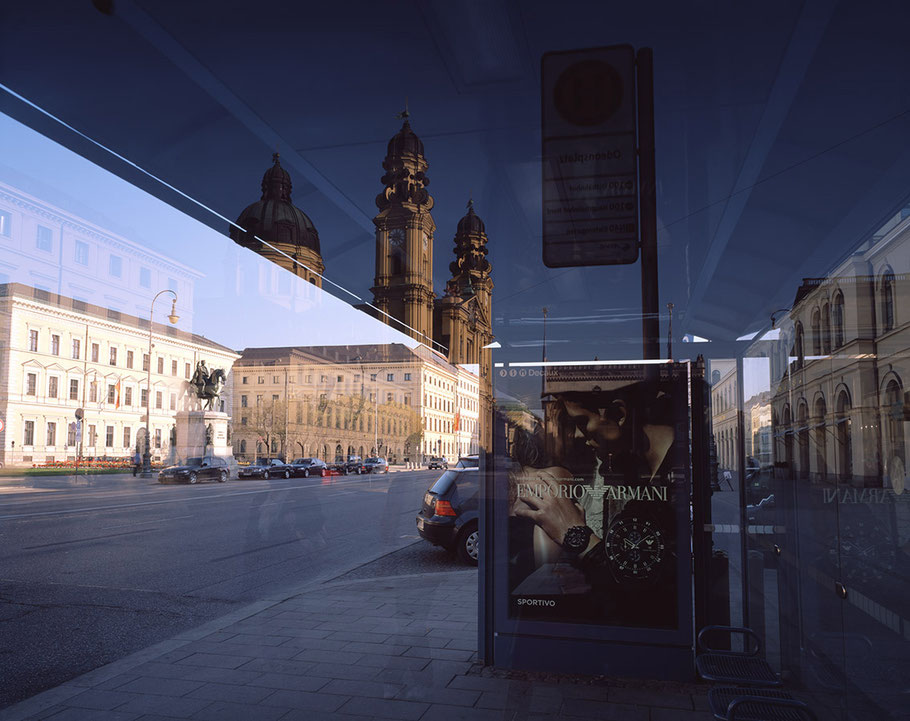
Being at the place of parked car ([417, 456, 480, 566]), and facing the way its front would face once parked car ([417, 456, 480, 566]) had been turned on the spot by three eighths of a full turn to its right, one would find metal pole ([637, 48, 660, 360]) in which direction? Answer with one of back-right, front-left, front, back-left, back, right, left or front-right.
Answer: front

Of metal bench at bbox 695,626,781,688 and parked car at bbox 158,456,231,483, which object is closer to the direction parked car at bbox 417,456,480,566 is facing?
the parked car

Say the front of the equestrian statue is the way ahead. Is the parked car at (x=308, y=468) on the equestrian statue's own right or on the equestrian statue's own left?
on the equestrian statue's own left

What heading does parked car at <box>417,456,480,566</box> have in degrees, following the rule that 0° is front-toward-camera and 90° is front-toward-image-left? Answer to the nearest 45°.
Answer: approximately 225°

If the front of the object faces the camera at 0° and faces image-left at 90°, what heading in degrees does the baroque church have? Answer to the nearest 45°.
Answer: approximately 315°

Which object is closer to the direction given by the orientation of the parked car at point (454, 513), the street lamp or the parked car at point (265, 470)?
the parked car

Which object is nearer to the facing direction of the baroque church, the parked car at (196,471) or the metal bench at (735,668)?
the metal bench

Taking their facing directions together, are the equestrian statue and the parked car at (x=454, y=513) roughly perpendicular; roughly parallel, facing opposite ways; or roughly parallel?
roughly perpendicular
